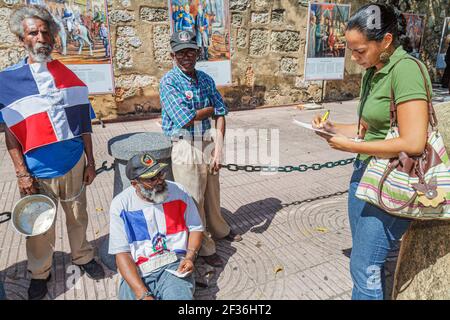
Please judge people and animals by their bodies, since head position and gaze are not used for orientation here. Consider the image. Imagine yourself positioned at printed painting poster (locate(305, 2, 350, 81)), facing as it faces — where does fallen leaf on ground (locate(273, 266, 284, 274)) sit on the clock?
The fallen leaf on ground is roughly at 12 o'clock from the printed painting poster.

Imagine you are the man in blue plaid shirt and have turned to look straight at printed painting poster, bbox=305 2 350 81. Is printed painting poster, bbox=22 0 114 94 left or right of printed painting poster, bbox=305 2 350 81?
left

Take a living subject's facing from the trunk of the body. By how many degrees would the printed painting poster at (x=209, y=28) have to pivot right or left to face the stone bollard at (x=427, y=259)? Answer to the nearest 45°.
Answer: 0° — it already faces it

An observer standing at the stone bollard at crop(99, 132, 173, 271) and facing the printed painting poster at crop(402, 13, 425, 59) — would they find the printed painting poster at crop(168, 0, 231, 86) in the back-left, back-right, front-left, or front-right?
front-left

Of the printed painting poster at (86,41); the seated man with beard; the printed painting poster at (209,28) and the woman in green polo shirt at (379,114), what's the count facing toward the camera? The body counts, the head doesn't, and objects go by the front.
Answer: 3

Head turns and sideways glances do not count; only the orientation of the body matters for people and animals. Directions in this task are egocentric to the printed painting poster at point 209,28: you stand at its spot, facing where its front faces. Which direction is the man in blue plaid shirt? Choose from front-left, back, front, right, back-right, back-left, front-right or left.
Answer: front

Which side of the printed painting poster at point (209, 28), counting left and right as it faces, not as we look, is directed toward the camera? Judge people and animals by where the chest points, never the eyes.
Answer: front

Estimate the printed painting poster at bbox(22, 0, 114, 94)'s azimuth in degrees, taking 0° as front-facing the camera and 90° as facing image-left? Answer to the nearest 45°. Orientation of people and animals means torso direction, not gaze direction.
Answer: approximately 0°

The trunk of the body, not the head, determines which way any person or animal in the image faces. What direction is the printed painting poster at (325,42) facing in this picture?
toward the camera

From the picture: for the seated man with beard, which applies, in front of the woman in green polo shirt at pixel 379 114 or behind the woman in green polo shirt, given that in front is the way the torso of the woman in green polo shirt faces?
in front

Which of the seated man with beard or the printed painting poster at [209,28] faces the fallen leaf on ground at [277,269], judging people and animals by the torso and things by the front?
the printed painting poster

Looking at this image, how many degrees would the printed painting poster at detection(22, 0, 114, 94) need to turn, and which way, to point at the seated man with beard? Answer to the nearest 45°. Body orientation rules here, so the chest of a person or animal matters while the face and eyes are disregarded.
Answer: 0° — it already faces them

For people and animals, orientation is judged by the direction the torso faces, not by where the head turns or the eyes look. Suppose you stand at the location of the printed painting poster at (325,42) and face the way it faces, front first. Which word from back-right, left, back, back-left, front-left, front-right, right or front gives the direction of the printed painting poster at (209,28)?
front-right

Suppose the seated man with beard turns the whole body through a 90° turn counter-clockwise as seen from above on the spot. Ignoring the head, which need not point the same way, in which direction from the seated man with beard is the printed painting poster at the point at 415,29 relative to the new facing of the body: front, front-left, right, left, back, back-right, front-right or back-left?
front-left

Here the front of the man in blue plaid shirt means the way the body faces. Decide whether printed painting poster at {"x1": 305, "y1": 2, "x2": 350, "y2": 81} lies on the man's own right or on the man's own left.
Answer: on the man's own left

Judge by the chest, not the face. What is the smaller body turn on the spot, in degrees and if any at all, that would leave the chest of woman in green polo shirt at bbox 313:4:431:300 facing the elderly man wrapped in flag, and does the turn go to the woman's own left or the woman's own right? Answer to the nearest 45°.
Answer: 0° — they already face them

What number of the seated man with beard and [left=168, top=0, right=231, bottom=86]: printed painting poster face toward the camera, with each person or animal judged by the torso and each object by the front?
2

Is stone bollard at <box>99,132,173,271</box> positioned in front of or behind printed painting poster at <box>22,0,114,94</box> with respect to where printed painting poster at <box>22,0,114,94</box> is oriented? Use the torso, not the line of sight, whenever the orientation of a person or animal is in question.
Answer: in front

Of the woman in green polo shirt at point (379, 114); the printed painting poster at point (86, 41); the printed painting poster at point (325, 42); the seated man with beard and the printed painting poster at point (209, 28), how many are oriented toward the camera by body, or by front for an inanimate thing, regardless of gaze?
4

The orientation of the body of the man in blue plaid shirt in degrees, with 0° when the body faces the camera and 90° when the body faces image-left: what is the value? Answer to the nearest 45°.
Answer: approximately 315°
